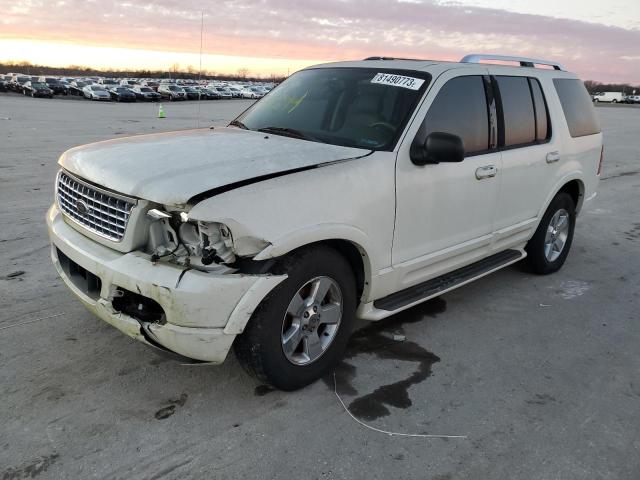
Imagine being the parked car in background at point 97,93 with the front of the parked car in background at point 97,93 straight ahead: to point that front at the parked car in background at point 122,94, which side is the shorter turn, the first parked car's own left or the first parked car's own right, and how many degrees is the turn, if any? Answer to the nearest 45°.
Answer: approximately 45° to the first parked car's own left

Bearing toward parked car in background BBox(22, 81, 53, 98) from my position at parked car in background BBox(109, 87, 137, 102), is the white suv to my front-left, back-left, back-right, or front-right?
back-left

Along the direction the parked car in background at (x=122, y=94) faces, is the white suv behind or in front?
in front

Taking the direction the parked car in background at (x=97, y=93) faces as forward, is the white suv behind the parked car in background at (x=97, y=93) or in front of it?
in front

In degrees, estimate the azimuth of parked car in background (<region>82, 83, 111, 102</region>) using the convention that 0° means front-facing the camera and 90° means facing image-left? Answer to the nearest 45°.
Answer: approximately 315°

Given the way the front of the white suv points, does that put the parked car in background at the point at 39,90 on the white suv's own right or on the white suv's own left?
on the white suv's own right

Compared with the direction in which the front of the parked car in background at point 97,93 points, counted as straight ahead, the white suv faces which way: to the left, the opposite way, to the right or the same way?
to the right

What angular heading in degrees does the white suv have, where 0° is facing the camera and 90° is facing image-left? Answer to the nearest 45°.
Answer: approximately 45°

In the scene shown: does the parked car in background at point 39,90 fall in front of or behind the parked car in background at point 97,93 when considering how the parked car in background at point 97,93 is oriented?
behind

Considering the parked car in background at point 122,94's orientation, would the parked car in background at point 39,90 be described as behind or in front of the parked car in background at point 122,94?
behind

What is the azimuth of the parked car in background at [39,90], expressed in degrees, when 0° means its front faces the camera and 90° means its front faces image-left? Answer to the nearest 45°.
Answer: approximately 315°
